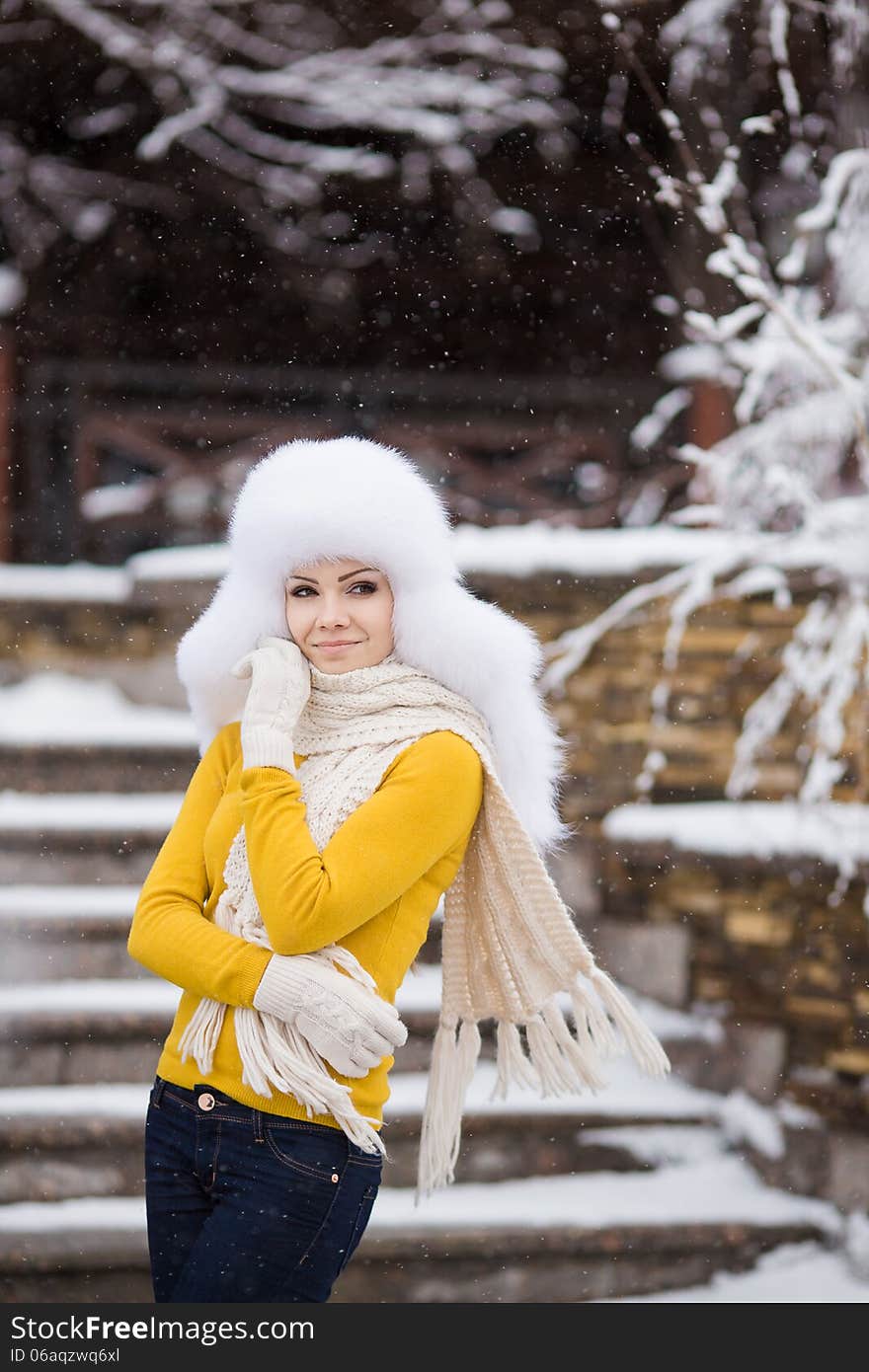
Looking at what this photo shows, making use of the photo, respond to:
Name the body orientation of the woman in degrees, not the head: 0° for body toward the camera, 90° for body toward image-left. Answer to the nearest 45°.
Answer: approximately 45°

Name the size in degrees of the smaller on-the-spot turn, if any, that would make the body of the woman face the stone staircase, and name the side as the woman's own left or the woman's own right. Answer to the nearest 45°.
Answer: approximately 135° to the woman's own right

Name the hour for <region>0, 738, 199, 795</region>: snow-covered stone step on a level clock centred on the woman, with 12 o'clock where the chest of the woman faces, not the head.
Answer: The snow-covered stone step is roughly at 4 o'clock from the woman.

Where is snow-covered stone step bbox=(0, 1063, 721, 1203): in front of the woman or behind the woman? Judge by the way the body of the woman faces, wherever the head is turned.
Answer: behind
